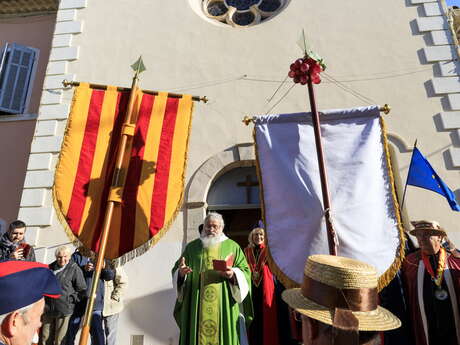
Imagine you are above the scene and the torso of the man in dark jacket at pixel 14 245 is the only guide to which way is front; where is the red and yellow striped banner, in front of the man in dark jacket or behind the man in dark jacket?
in front

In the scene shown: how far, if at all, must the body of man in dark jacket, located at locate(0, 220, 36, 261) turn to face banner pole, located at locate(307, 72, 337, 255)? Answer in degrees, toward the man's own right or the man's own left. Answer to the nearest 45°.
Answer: approximately 45° to the man's own left

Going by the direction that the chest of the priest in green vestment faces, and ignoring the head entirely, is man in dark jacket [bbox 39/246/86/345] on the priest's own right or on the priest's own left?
on the priest's own right

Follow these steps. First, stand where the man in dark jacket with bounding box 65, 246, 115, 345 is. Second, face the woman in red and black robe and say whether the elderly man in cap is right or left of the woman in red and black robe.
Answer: right

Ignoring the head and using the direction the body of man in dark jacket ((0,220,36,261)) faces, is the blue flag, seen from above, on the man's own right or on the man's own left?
on the man's own left

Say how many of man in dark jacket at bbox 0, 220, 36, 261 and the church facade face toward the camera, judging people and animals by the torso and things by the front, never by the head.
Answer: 2

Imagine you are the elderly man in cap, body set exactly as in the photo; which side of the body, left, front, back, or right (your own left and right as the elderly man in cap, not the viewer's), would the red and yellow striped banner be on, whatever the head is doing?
front

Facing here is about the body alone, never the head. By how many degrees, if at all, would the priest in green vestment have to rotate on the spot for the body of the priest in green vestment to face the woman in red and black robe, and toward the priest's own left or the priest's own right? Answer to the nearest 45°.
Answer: approximately 135° to the priest's own left
